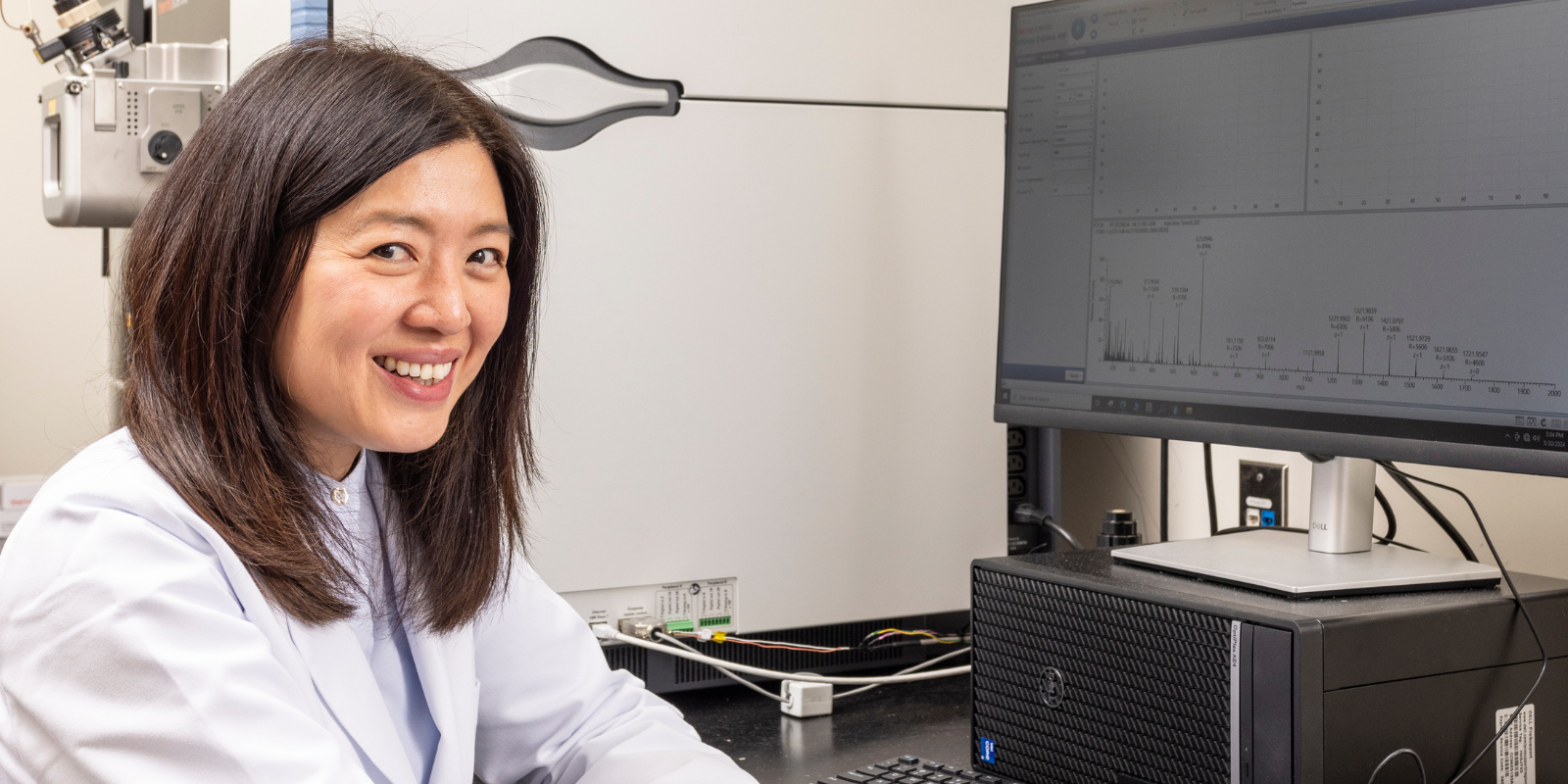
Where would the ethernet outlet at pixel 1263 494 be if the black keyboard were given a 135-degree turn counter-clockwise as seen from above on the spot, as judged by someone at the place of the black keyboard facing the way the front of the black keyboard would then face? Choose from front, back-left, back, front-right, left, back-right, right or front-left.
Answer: front-left

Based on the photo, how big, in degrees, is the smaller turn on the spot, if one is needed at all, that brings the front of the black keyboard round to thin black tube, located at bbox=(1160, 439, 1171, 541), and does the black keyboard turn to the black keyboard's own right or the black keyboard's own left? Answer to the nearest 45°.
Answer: approximately 180°

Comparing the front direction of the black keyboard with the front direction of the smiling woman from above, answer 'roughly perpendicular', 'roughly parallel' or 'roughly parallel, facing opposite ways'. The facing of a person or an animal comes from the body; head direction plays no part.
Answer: roughly perpendicular

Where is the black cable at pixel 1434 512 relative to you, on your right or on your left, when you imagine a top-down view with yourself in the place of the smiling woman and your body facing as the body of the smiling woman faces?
on your left

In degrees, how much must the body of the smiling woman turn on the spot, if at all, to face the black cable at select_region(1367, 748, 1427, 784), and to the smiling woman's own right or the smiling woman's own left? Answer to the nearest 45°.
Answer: approximately 45° to the smiling woman's own left

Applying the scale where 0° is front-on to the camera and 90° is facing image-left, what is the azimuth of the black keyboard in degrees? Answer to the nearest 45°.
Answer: approximately 45°
